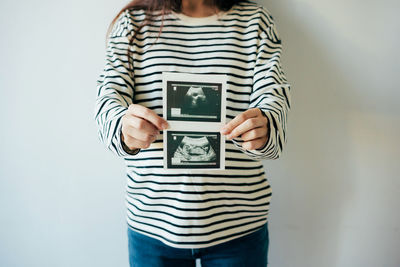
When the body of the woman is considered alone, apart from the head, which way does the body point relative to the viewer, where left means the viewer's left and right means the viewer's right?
facing the viewer
